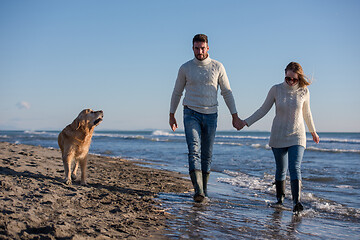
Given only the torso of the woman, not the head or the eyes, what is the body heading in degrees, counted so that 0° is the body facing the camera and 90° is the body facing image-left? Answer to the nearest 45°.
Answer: approximately 0°

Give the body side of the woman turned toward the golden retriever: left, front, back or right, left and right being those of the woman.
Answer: right

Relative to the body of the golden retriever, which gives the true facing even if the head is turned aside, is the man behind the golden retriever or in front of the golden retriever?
in front

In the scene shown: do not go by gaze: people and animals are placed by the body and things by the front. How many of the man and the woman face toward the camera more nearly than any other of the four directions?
2

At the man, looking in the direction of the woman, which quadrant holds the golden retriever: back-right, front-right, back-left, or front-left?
back-left

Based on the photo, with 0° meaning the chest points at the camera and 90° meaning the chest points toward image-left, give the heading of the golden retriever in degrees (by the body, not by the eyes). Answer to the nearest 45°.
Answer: approximately 315°

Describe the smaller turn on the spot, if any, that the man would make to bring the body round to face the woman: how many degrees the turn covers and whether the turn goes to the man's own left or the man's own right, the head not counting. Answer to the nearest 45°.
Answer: approximately 90° to the man's own left

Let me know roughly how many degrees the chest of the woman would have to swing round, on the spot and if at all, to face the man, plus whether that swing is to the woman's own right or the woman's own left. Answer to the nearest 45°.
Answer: approximately 90° to the woman's own right
